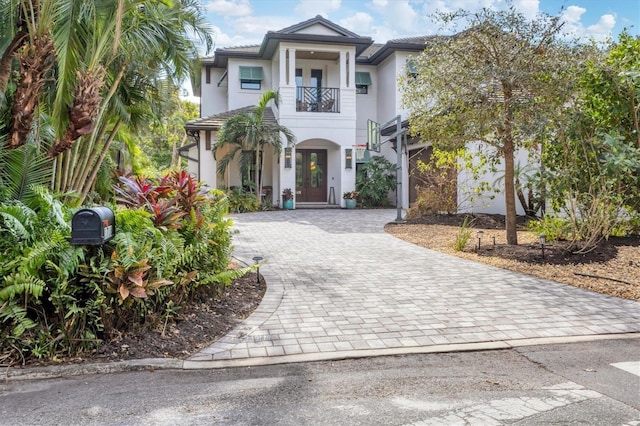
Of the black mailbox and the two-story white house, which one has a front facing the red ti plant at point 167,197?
the two-story white house

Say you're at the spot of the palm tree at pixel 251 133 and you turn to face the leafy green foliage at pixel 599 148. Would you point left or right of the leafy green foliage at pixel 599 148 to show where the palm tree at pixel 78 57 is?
right

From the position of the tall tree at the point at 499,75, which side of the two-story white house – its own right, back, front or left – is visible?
front

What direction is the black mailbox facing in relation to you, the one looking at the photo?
facing the viewer and to the left of the viewer

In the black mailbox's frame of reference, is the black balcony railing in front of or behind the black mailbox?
behind

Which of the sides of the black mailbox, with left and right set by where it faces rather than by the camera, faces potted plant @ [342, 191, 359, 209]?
back

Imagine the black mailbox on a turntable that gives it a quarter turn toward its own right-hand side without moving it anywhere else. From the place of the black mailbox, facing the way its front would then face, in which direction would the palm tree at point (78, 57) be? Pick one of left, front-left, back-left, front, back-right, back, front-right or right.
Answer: front-right

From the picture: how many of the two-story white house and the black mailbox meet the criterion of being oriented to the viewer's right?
0

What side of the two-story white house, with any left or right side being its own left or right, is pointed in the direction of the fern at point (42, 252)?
front

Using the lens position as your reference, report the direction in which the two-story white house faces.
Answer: facing the viewer

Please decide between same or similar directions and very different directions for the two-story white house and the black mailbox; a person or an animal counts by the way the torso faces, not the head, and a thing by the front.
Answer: same or similar directions
